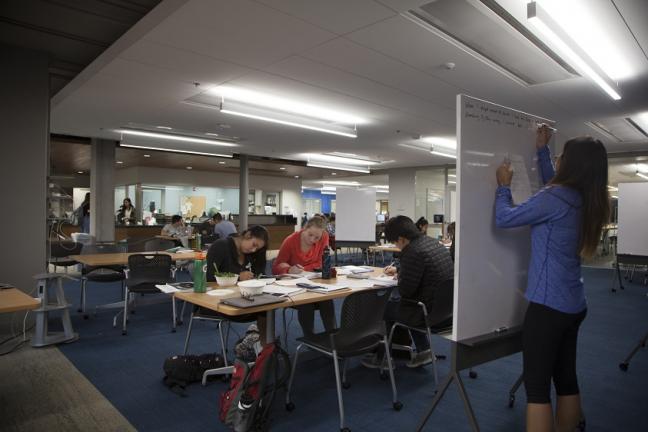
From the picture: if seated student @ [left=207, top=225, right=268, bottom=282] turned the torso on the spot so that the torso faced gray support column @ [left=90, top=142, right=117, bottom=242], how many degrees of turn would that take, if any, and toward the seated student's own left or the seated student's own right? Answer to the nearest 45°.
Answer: approximately 180°

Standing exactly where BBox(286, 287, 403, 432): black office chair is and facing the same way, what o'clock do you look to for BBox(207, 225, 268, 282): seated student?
The seated student is roughly at 12 o'clock from the black office chair.

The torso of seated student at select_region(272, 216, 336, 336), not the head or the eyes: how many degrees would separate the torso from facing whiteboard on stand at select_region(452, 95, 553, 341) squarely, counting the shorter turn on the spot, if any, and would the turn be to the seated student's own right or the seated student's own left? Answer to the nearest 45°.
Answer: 0° — they already face it

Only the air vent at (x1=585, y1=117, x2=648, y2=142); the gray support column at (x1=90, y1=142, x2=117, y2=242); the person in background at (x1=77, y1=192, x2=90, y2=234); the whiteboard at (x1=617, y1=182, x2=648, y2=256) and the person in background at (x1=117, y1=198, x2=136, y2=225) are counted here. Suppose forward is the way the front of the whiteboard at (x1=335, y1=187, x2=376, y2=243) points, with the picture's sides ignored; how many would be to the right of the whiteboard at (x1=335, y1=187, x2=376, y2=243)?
3

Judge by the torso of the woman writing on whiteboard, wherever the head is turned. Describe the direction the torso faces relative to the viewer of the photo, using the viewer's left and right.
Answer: facing away from the viewer and to the left of the viewer

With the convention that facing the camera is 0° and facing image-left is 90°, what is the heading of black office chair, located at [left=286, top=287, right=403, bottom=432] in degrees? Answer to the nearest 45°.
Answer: approximately 135°

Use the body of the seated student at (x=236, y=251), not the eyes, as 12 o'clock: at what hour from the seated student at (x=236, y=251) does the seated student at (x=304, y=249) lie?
the seated student at (x=304, y=249) is roughly at 9 o'clock from the seated student at (x=236, y=251).

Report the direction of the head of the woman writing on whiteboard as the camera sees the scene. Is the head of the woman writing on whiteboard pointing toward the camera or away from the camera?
away from the camera

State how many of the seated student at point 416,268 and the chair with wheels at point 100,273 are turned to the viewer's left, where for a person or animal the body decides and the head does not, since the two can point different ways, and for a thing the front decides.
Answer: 1

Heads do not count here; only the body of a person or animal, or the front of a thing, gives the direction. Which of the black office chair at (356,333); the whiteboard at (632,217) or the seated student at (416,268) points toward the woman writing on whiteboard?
the whiteboard

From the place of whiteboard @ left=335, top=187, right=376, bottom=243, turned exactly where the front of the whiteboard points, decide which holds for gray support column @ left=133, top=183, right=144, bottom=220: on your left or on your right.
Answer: on your right

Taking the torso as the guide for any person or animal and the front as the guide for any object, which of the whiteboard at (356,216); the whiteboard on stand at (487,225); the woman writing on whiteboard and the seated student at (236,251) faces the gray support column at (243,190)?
the woman writing on whiteboard
